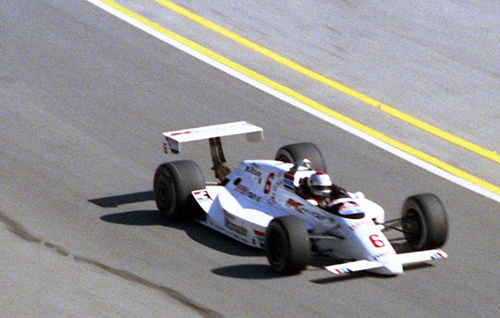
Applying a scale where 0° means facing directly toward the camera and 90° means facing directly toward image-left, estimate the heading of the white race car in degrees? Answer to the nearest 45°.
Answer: approximately 315°
